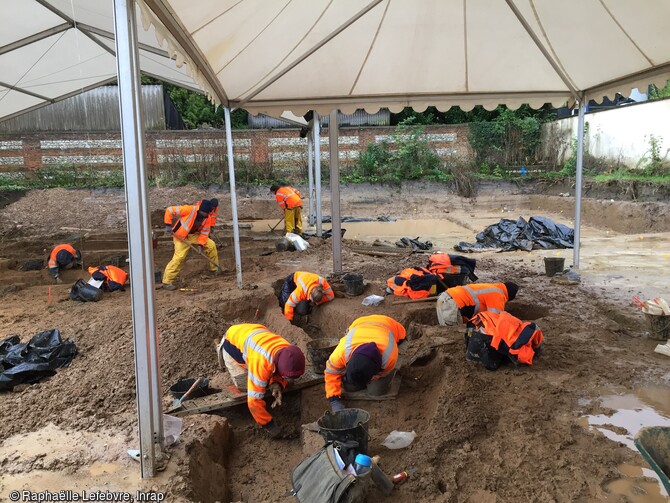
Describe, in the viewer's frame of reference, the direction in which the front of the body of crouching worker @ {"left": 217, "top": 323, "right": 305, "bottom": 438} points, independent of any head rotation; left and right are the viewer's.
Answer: facing the viewer and to the right of the viewer

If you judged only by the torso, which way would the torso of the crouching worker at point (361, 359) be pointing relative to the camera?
toward the camera

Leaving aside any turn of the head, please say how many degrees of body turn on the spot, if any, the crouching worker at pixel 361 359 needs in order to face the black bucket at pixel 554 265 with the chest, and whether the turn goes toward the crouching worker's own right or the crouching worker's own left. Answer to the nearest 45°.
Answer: approximately 135° to the crouching worker's own left

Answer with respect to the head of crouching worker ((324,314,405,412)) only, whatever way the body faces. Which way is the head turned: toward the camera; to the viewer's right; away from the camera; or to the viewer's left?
toward the camera

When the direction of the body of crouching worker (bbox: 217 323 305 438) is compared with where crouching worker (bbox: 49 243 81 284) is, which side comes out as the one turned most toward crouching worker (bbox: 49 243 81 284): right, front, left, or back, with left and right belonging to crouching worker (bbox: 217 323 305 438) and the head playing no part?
back

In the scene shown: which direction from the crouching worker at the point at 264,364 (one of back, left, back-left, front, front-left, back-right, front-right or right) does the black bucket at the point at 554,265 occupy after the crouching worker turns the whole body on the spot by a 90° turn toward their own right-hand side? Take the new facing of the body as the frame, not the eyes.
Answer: back

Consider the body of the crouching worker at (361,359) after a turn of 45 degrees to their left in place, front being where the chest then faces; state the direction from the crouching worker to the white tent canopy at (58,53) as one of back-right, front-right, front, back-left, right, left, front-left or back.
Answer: back

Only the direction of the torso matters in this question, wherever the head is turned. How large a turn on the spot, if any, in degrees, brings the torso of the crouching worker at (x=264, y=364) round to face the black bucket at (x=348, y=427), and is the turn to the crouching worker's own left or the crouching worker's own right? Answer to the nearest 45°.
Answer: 0° — they already face it
